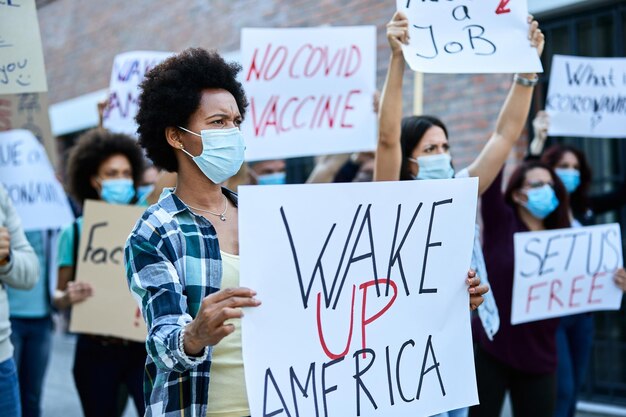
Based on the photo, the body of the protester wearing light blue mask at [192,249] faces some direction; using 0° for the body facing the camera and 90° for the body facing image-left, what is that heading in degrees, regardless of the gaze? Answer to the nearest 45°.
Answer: approximately 315°

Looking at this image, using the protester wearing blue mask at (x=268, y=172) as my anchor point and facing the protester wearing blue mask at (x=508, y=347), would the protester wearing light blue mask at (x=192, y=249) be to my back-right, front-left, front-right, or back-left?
front-right

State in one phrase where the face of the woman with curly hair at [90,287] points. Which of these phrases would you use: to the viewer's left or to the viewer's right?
to the viewer's right

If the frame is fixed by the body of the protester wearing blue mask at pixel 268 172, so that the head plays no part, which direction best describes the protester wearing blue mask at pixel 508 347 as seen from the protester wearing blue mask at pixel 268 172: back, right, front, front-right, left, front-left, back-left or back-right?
front

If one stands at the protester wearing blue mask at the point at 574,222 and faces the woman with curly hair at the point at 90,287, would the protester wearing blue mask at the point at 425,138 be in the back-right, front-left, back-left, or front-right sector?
front-left

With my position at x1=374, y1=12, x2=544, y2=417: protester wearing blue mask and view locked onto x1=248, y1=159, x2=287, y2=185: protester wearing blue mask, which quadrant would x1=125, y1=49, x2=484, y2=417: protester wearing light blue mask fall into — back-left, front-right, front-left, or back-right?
back-left

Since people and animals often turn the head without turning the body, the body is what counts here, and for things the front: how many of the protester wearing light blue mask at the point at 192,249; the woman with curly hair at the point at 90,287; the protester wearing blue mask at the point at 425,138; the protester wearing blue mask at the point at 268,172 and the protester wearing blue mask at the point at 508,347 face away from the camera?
0

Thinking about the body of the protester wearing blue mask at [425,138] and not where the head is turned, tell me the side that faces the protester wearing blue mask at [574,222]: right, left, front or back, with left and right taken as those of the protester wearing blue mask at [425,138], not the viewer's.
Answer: left

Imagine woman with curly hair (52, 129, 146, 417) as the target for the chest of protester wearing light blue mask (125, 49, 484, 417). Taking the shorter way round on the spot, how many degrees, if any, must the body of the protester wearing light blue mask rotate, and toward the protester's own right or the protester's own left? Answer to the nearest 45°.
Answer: approximately 135° to the protester's own left

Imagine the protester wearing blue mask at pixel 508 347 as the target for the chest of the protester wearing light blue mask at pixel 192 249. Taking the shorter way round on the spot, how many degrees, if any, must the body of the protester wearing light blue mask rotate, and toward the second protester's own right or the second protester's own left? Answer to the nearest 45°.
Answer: approximately 90° to the second protester's own left

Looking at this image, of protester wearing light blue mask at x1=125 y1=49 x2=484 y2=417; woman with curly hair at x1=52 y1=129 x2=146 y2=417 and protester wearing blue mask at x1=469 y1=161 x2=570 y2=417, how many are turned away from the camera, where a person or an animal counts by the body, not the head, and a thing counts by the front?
0

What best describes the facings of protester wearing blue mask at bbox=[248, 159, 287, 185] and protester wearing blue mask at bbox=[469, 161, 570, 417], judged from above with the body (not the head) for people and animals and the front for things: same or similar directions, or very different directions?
same or similar directions

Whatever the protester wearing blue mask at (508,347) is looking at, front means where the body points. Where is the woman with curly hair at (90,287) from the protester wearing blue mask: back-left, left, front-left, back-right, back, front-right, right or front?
back-right

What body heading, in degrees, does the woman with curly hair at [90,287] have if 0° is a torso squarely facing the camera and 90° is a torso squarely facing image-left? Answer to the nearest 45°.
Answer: approximately 315°

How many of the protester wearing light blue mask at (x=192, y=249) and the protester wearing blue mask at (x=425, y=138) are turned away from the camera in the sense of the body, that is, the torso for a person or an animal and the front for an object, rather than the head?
0

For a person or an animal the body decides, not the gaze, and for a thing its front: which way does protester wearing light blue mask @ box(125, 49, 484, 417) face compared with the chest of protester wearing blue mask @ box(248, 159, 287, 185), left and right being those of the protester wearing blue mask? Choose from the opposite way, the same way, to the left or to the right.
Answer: the same way

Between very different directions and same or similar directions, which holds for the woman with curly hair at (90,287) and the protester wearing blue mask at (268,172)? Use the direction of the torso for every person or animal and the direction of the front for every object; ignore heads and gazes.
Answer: same or similar directions
